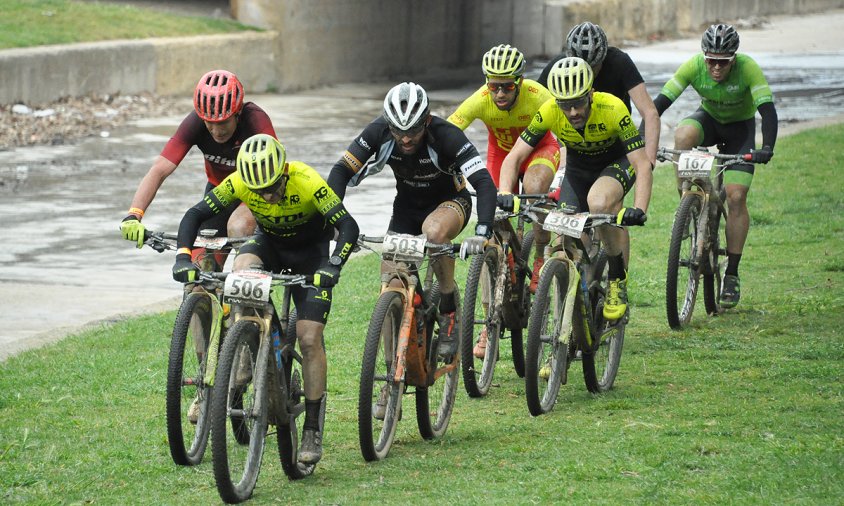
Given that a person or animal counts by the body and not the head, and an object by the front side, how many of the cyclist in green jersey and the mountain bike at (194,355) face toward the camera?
2

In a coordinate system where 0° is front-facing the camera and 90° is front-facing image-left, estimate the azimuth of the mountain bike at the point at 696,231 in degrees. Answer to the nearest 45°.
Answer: approximately 0°
